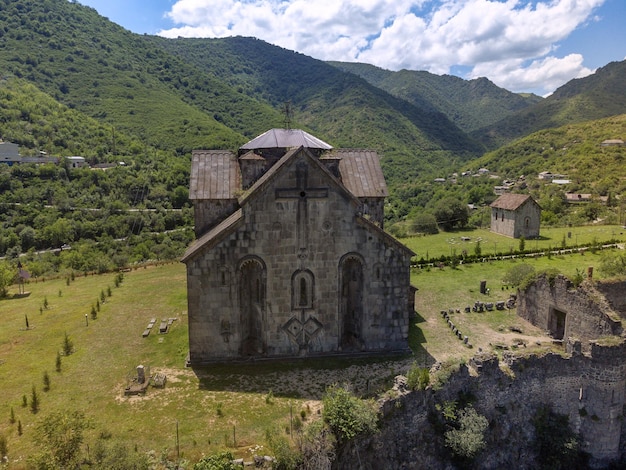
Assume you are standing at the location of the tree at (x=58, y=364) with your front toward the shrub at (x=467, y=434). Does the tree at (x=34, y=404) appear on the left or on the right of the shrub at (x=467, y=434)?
right

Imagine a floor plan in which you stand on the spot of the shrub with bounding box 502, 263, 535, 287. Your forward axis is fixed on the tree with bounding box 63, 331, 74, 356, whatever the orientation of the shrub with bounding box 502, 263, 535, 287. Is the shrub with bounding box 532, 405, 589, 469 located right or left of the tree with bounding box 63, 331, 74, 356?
left

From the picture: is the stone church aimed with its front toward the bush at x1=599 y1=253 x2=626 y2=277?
no

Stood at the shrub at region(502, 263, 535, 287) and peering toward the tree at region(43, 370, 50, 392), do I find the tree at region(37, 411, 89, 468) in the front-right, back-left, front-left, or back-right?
front-left

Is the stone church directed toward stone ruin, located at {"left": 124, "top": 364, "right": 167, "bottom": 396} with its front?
no

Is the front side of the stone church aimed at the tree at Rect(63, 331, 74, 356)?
no
